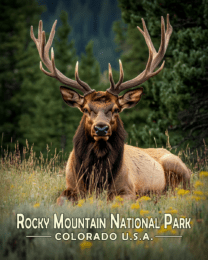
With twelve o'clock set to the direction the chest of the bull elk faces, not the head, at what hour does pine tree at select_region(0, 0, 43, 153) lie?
The pine tree is roughly at 4 o'clock from the bull elk.

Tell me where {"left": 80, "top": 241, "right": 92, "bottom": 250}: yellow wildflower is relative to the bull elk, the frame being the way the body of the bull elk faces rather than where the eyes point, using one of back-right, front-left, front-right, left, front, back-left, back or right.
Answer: front-left

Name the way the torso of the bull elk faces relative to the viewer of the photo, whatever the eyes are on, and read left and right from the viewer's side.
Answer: facing the viewer and to the left of the viewer

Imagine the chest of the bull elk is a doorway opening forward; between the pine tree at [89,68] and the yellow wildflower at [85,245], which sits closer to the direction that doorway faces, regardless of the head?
the yellow wildflower

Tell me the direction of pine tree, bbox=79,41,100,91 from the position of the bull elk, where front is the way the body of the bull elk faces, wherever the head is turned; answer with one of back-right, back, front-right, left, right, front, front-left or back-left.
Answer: back-right

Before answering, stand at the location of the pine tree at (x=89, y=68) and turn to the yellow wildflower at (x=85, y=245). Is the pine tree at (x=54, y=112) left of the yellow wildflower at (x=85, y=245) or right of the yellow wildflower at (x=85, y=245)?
right
